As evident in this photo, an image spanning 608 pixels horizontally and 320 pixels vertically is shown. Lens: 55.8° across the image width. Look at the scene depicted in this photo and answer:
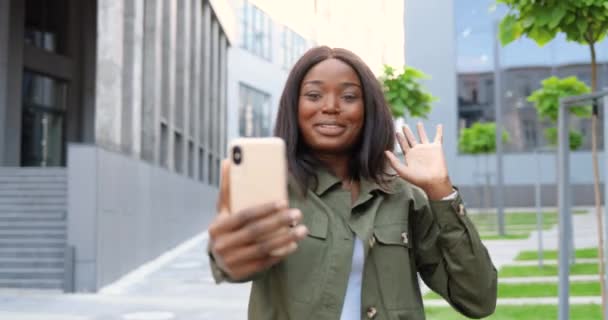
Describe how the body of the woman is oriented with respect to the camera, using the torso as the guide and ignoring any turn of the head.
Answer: toward the camera

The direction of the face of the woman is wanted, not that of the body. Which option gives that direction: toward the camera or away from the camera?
toward the camera

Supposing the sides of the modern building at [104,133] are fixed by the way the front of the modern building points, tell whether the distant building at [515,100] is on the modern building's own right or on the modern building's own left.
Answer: on the modern building's own left

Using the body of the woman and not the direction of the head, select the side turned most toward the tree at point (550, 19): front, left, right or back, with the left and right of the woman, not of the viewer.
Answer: back

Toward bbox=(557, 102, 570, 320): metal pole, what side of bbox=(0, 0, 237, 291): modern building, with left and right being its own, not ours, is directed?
front

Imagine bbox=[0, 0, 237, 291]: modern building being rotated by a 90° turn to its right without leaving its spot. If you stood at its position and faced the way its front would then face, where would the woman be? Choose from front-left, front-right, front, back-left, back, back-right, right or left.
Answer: left
